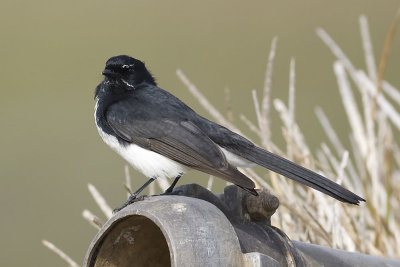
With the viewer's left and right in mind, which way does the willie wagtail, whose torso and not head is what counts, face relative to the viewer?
facing to the left of the viewer
